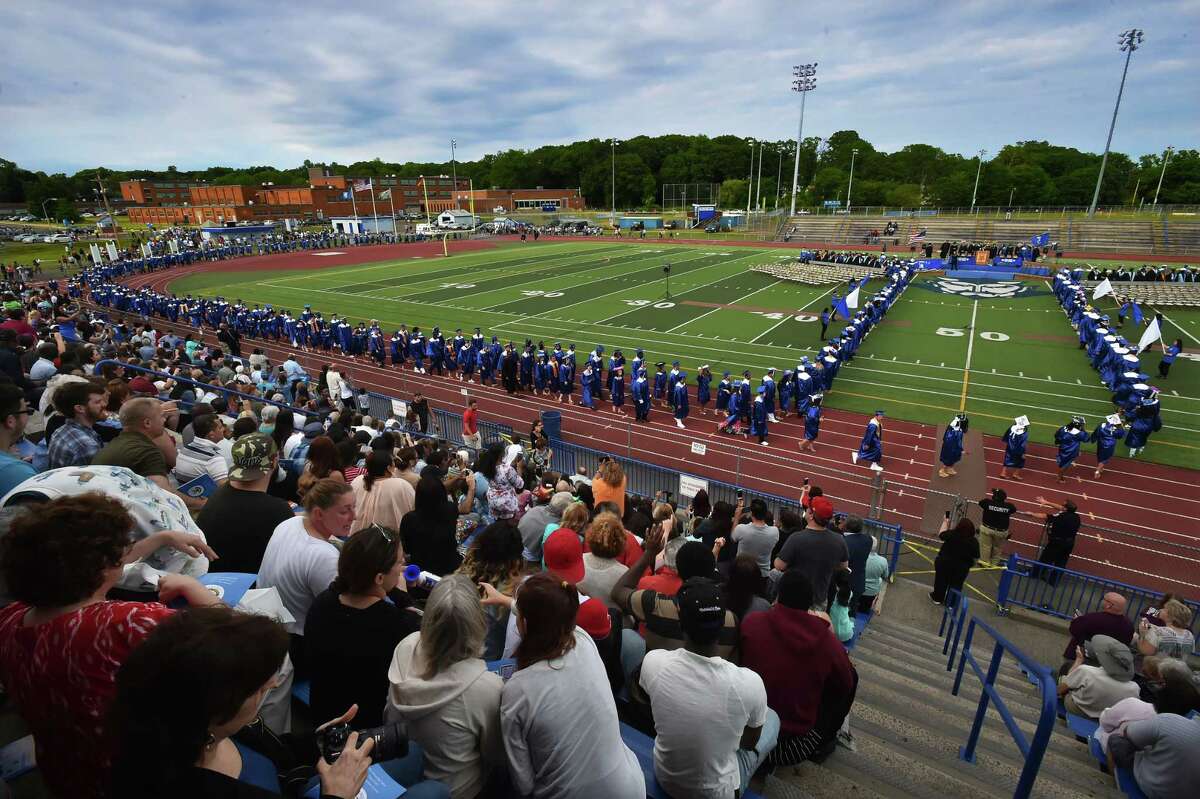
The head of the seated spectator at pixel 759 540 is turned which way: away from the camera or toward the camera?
away from the camera

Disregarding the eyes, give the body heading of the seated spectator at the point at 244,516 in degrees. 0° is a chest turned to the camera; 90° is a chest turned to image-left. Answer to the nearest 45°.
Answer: approximately 225°

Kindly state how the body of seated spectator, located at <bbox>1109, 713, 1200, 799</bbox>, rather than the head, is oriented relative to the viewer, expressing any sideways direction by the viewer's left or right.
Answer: facing away from the viewer and to the left of the viewer

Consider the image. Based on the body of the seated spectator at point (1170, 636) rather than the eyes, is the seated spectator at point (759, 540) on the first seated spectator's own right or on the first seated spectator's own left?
on the first seated spectator's own left

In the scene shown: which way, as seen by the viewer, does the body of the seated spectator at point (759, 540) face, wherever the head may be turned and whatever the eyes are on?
away from the camera

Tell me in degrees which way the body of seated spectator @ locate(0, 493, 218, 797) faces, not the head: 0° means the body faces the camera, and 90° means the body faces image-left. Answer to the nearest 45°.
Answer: approximately 225°

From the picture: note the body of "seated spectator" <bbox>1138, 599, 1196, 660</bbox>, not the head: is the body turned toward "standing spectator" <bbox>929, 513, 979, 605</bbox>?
yes

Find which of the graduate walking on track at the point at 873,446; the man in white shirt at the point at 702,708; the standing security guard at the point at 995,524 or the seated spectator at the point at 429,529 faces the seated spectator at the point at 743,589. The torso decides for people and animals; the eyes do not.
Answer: the man in white shirt

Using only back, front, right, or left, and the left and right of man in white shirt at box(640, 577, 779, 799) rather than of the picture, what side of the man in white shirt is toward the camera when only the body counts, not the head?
back
